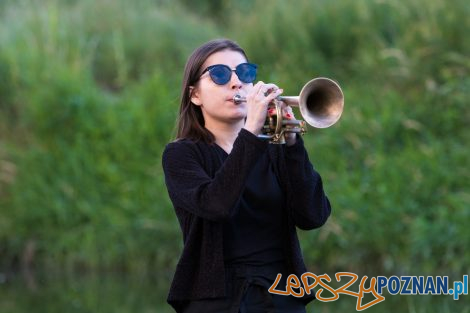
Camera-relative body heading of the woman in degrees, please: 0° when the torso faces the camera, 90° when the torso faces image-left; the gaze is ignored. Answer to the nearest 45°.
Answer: approximately 315°

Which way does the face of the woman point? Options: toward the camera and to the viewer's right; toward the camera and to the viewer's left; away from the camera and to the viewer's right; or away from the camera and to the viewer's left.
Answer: toward the camera and to the viewer's right
